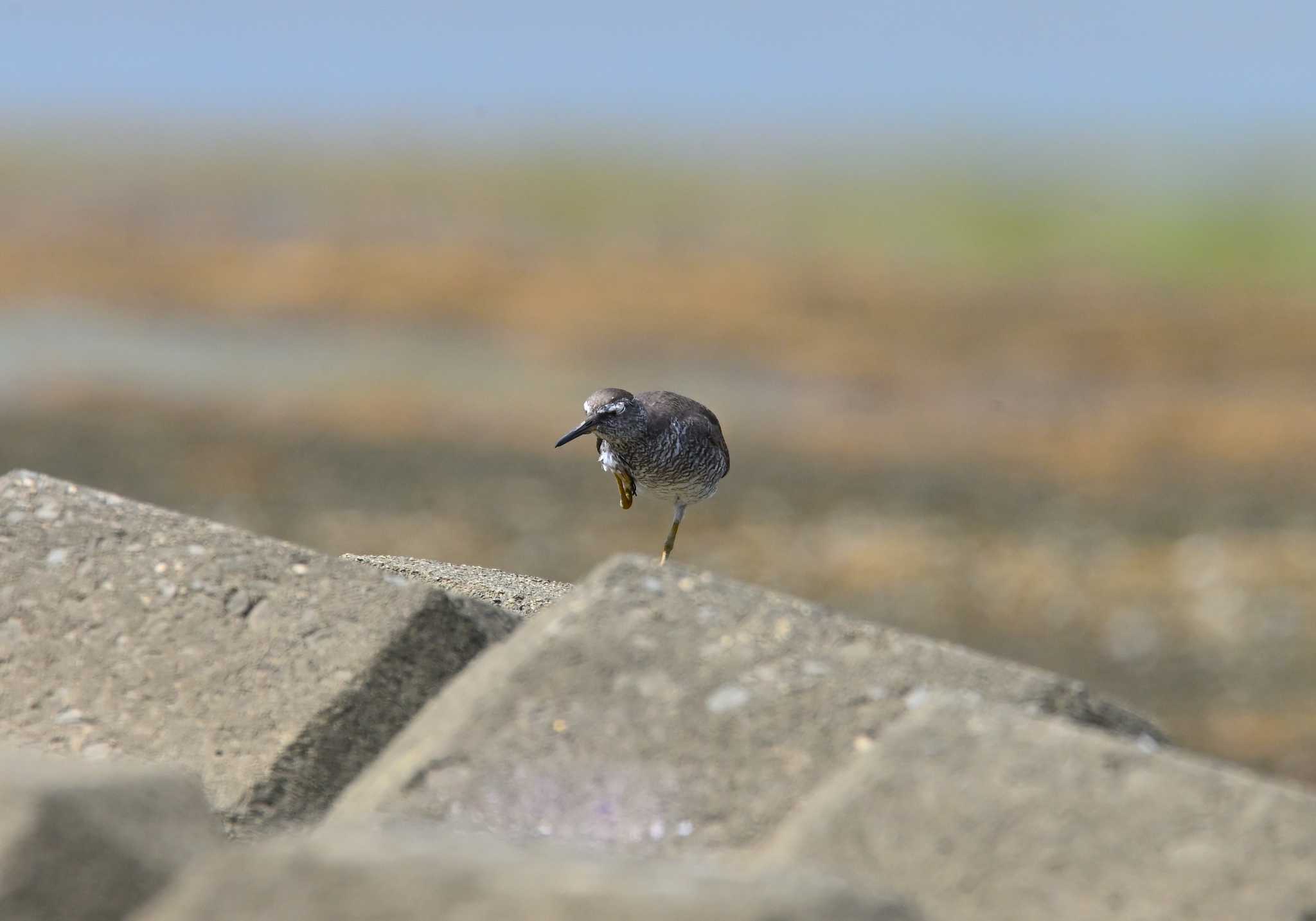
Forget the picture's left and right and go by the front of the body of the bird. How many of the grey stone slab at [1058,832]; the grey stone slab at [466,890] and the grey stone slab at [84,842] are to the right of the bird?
0

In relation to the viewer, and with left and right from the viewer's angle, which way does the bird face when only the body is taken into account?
facing the viewer and to the left of the viewer

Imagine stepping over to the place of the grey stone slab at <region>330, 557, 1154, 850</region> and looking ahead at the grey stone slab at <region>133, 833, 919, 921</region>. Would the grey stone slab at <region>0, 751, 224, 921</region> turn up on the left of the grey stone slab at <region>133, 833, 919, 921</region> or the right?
right

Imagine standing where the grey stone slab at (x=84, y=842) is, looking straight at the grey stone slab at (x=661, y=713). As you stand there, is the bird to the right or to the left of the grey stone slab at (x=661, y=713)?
left

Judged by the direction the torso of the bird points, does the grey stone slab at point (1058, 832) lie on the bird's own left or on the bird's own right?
on the bird's own left

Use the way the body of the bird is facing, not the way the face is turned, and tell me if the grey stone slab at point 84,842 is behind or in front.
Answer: in front

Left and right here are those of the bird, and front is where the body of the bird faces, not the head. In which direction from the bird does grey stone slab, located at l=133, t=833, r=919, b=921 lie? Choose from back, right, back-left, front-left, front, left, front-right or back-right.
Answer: front-left

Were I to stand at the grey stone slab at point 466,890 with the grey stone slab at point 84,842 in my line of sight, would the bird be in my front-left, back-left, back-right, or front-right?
front-right

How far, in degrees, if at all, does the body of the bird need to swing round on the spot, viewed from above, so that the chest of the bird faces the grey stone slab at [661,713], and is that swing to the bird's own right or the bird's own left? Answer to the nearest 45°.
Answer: approximately 45° to the bird's own left

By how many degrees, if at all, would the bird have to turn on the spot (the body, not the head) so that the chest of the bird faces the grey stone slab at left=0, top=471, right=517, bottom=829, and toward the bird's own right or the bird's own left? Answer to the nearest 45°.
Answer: approximately 45° to the bird's own left
